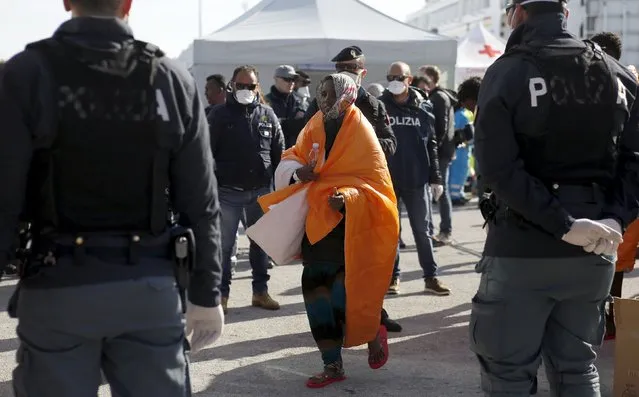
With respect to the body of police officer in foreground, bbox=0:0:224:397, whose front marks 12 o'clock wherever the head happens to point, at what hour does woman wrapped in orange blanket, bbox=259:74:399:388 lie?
The woman wrapped in orange blanket is roughly at 1 o'clock from the police officer in foreground.

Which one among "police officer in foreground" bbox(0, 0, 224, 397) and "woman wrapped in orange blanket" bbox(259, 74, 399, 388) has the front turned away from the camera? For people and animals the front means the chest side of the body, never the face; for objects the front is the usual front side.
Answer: the police officer in foreground

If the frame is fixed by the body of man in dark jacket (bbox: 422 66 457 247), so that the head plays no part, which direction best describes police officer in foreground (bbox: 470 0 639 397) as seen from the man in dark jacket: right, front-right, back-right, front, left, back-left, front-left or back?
left

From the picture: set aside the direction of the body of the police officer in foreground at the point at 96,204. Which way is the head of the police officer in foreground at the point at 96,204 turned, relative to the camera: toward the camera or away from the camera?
away from the camera

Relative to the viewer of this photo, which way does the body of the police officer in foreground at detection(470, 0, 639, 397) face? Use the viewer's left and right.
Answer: facing away from the viewer and to the left of the viewer

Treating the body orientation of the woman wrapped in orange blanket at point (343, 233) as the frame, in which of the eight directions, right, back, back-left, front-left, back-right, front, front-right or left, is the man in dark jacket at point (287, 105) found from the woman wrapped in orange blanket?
back-right

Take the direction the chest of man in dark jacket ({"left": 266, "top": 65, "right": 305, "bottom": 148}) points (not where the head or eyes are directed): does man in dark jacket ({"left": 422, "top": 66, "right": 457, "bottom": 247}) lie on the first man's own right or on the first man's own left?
on the first man's own left

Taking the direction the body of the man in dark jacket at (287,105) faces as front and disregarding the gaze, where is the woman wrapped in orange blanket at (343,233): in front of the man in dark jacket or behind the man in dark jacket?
in front

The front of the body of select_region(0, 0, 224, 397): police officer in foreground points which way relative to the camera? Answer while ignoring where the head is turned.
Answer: away from the camera

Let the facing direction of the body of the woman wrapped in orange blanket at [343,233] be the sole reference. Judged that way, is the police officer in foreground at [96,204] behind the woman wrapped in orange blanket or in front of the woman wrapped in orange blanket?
in front
